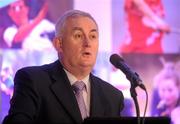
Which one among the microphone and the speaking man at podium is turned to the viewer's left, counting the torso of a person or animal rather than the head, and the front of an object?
the microphone

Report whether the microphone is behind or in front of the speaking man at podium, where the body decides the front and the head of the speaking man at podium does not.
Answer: in front

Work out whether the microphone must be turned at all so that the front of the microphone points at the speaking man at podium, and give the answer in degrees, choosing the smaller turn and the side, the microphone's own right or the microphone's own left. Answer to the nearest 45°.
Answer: approximately 45° to the microphone's own right

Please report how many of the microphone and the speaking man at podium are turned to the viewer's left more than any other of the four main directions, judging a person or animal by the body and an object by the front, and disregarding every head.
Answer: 1

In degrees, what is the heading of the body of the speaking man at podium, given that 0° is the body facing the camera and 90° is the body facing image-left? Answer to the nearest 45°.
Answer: approximately 315°

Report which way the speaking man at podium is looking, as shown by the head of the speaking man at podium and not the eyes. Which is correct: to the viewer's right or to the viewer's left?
to the viewer's right

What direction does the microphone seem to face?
to the viewer's left
